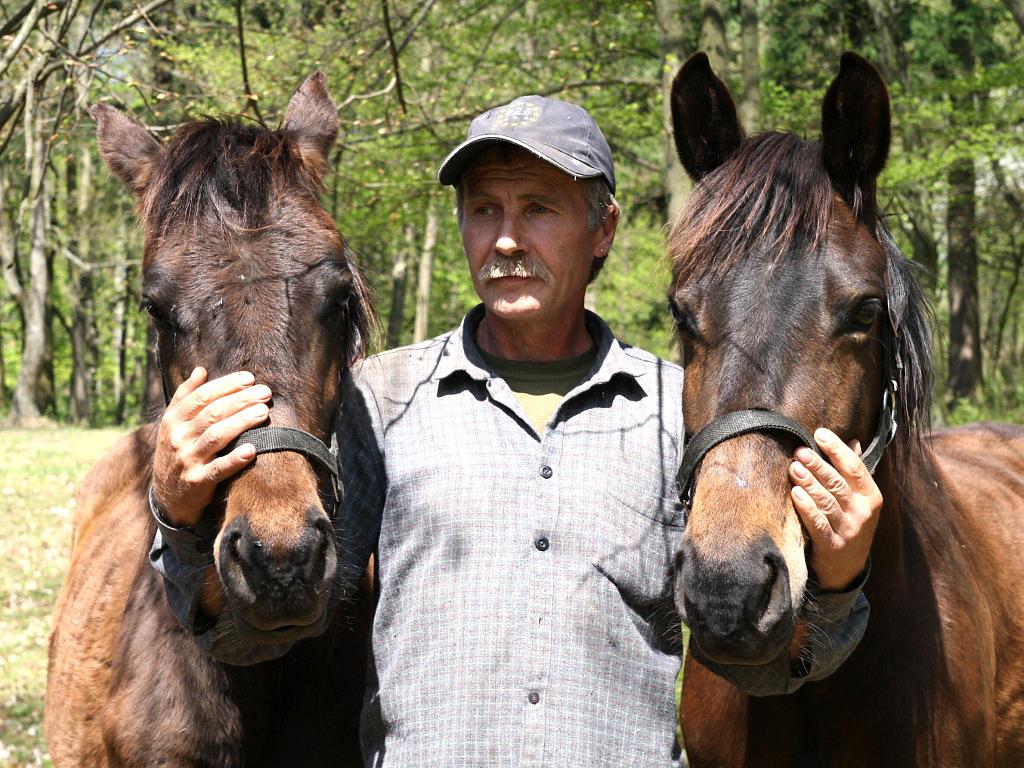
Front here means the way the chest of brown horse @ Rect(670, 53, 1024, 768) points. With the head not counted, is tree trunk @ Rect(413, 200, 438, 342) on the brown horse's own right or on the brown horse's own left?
on the brown horse's own right

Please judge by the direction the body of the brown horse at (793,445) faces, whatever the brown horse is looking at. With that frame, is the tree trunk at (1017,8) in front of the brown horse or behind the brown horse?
behind

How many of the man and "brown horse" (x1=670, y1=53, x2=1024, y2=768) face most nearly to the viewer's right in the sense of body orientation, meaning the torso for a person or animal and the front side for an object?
0

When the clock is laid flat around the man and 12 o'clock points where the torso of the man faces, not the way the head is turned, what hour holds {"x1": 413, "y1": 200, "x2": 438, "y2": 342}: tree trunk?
The tree trunk is roughly at 6 o'clock from the man.

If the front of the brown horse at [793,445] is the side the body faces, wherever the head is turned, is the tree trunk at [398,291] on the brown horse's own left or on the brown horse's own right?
on the brown horse's own right

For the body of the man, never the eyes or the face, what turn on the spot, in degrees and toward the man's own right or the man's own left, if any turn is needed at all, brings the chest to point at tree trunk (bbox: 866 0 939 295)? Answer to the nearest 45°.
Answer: approximately 135° to the man's own left

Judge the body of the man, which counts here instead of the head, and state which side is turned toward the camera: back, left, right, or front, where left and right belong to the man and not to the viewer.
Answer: front

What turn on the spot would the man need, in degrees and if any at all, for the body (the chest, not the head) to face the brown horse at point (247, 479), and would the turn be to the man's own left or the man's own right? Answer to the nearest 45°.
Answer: approximately 90° to the man's own right

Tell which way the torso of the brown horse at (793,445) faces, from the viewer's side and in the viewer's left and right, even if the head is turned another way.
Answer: facing the viewer and to the left of the viewer

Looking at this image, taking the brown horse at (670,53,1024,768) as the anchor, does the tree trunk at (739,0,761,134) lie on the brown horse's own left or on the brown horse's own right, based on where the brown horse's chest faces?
on the brown horse's own right

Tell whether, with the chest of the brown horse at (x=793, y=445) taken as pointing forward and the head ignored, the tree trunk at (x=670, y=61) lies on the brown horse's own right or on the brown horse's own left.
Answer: on the brown horse's own right
